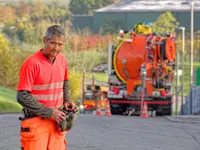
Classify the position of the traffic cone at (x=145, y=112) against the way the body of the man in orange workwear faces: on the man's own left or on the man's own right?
on the man's own left

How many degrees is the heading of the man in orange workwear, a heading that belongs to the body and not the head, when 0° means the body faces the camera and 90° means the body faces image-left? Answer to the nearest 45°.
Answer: approximately 315°

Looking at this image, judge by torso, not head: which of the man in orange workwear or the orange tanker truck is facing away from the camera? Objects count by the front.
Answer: the orange tanker truck

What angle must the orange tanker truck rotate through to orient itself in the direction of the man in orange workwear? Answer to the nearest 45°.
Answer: approximately 180°

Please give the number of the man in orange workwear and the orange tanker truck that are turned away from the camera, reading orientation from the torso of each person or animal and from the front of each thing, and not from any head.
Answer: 1

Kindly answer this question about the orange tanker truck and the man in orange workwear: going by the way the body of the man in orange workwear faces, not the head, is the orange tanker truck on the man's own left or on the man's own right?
on the man's own left

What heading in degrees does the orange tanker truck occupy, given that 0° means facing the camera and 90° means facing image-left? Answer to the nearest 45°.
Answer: approximately 180°
